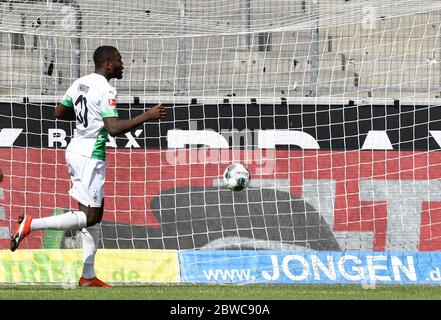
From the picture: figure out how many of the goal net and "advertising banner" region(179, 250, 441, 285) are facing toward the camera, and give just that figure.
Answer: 2

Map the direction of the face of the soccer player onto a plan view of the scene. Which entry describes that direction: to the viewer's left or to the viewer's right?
to the viewer's right

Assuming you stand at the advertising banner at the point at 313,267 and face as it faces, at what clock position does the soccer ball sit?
The soccer ball is roughly at 1 o'clock from the advertising banner.

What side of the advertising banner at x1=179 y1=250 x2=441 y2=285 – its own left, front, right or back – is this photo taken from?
front

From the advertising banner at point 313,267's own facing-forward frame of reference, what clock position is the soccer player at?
The soccer player is roughly at 1 o'clock from the advertising banner.

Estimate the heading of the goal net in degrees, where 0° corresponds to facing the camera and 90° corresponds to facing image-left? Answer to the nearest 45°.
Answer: approximately 0°
